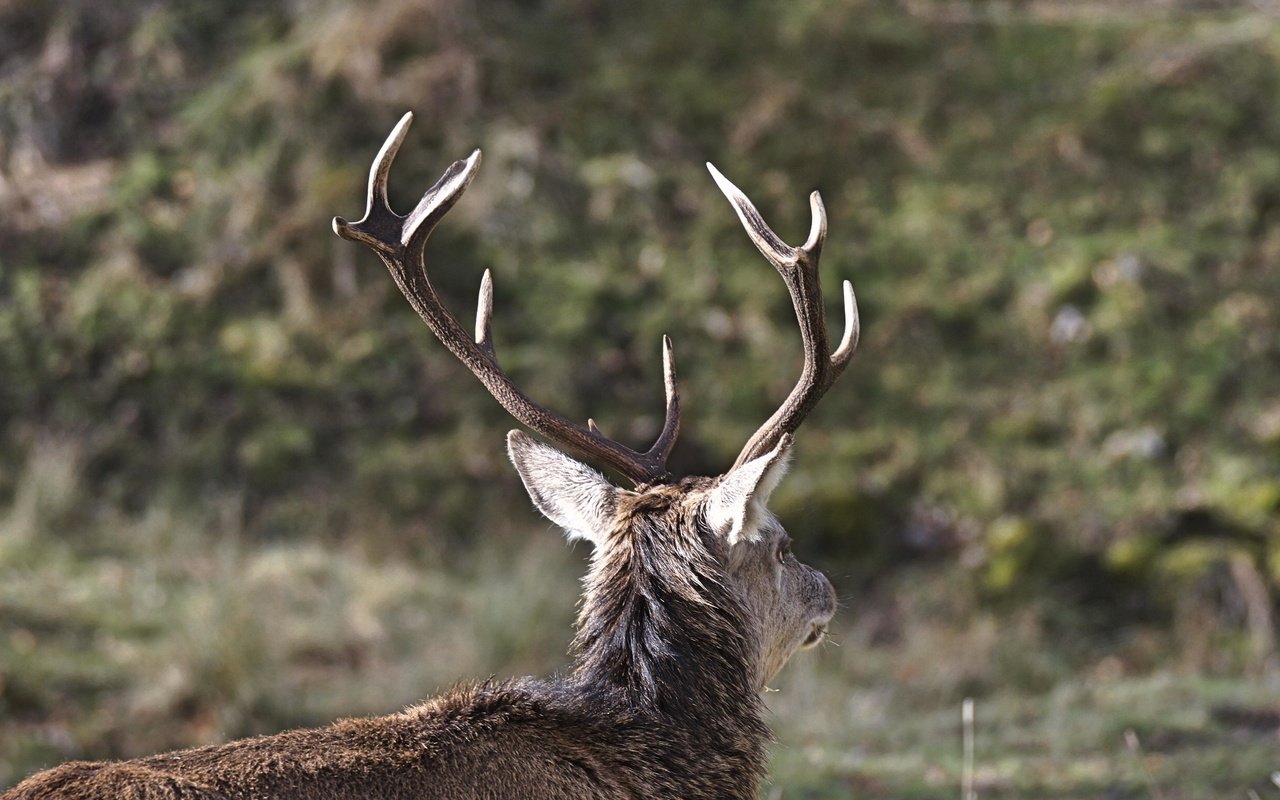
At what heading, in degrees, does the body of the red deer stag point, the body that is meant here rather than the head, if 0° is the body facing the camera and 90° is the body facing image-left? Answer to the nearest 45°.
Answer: approximately 270°
